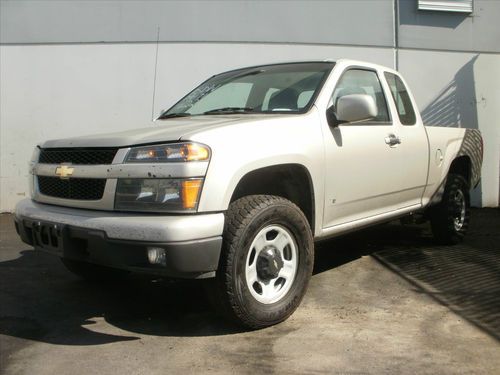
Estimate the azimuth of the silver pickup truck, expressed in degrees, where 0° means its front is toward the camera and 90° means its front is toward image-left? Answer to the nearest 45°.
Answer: approximately 45°
